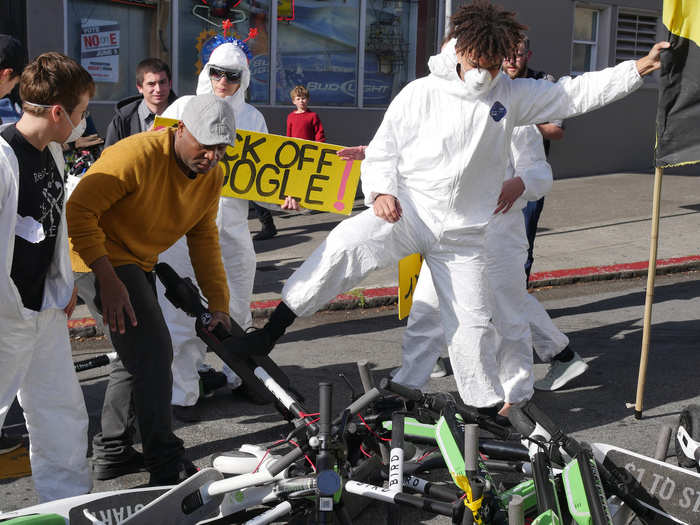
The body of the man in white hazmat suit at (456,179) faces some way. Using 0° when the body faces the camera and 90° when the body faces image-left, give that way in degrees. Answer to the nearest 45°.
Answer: approximately 0°

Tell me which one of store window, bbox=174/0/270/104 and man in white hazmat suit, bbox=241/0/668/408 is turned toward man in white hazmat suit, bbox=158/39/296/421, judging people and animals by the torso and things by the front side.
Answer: the store window

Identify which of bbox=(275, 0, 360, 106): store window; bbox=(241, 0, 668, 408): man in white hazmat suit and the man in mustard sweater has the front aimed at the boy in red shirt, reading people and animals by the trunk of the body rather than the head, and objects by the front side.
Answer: the store window

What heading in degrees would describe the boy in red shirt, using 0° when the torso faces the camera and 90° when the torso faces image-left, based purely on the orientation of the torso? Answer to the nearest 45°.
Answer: approximately 0°

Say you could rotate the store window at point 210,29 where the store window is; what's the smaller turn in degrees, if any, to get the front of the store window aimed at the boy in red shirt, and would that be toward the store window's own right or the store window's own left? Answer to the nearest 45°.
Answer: approximately 45° to the store window's own left

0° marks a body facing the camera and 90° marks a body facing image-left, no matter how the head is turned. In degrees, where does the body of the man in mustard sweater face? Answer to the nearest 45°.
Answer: approximately 315°

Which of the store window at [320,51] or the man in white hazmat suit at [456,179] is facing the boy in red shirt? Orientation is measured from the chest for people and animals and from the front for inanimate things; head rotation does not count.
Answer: the store window

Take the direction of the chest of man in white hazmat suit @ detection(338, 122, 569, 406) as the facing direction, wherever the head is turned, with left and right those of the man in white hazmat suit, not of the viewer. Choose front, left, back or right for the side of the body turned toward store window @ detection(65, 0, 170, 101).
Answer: right

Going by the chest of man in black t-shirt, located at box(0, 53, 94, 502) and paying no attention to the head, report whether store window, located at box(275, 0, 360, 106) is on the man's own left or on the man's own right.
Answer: on the man's own left

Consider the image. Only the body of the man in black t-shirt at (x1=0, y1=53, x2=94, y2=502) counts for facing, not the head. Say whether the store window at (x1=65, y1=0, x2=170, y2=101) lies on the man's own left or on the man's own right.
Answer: on the man's own left

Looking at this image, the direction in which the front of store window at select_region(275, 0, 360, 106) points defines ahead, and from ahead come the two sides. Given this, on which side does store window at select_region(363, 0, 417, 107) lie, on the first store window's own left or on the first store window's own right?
on the first store window's own left
